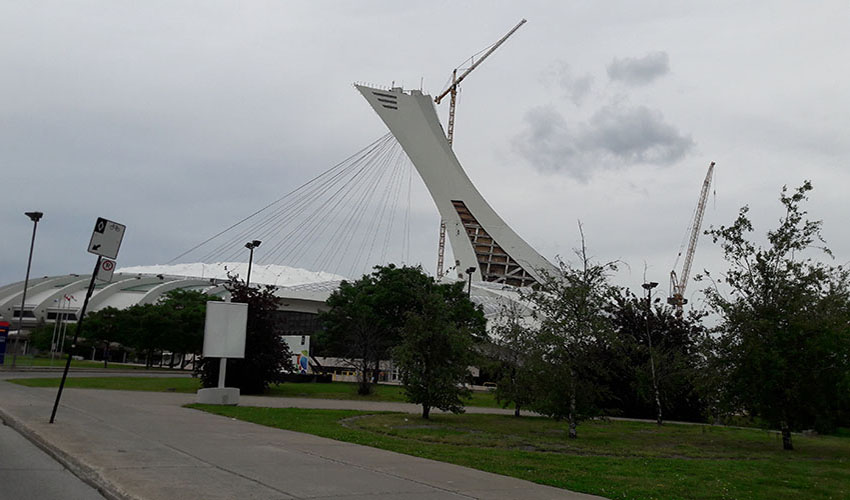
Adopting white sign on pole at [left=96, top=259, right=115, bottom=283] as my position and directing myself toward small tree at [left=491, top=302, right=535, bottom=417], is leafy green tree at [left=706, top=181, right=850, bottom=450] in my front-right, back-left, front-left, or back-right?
front-right

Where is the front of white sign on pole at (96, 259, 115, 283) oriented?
toward the camera

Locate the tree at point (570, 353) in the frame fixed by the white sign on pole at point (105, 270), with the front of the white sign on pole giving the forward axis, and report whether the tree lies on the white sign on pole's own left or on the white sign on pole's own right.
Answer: on the white sign on pole's own left

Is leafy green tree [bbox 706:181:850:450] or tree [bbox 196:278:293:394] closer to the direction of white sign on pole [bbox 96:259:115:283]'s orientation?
the leafy green tree

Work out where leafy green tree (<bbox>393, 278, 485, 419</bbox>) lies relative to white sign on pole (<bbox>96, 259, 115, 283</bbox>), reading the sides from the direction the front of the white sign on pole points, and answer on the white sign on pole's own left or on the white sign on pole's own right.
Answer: on the white sign on pole's own left

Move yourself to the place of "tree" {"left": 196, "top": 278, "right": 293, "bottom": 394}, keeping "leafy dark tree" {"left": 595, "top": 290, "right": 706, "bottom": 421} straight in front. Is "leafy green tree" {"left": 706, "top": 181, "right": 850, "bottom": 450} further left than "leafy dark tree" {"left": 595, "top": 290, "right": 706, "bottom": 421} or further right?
right
